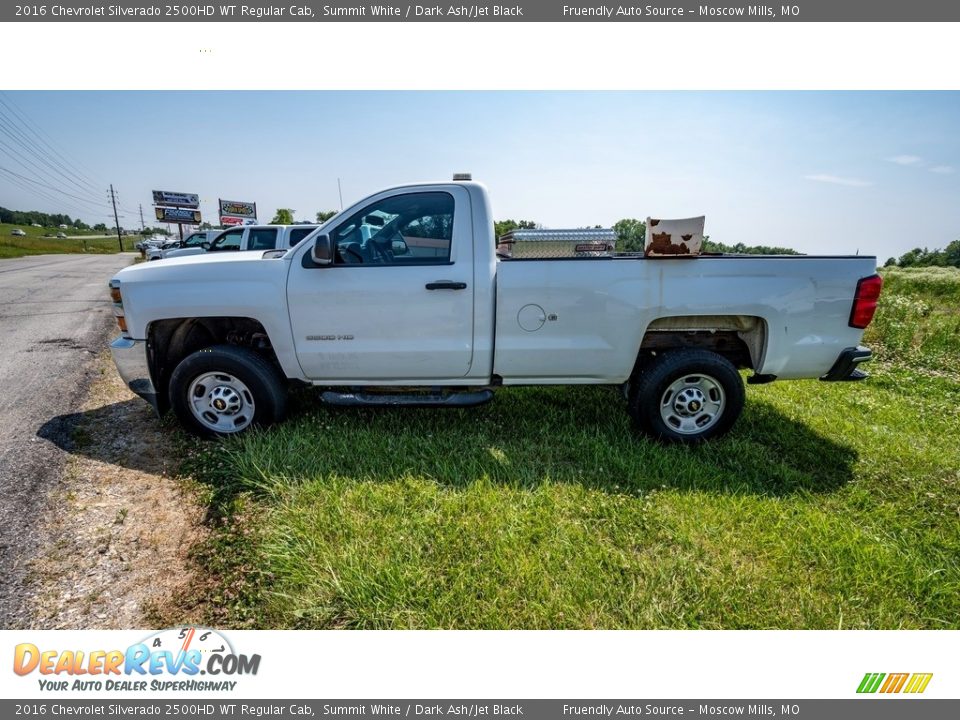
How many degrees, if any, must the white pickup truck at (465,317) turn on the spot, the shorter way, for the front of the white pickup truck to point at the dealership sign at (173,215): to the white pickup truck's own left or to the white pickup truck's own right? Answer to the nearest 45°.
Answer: approximately 45° to the white pickup truck's own right

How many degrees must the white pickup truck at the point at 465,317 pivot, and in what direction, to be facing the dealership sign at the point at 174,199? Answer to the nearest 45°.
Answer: approximately 45° to its right

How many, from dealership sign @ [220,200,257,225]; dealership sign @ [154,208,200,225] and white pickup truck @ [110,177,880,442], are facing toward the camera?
2

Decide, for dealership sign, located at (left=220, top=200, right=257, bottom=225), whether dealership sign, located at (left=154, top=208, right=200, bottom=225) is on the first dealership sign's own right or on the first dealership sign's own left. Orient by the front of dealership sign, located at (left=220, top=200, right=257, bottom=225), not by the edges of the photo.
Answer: on the first dealership sign's own right

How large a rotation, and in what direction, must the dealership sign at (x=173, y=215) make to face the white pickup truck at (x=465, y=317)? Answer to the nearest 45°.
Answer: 0° — it already faces it

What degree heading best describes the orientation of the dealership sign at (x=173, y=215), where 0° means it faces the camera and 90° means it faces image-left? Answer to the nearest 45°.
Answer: approximately 0°

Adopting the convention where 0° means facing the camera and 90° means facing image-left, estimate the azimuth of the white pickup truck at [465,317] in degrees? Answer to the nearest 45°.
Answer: approximately 90°

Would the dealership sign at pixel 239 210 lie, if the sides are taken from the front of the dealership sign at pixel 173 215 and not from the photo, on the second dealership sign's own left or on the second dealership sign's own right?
on the second dealership sign's own left
